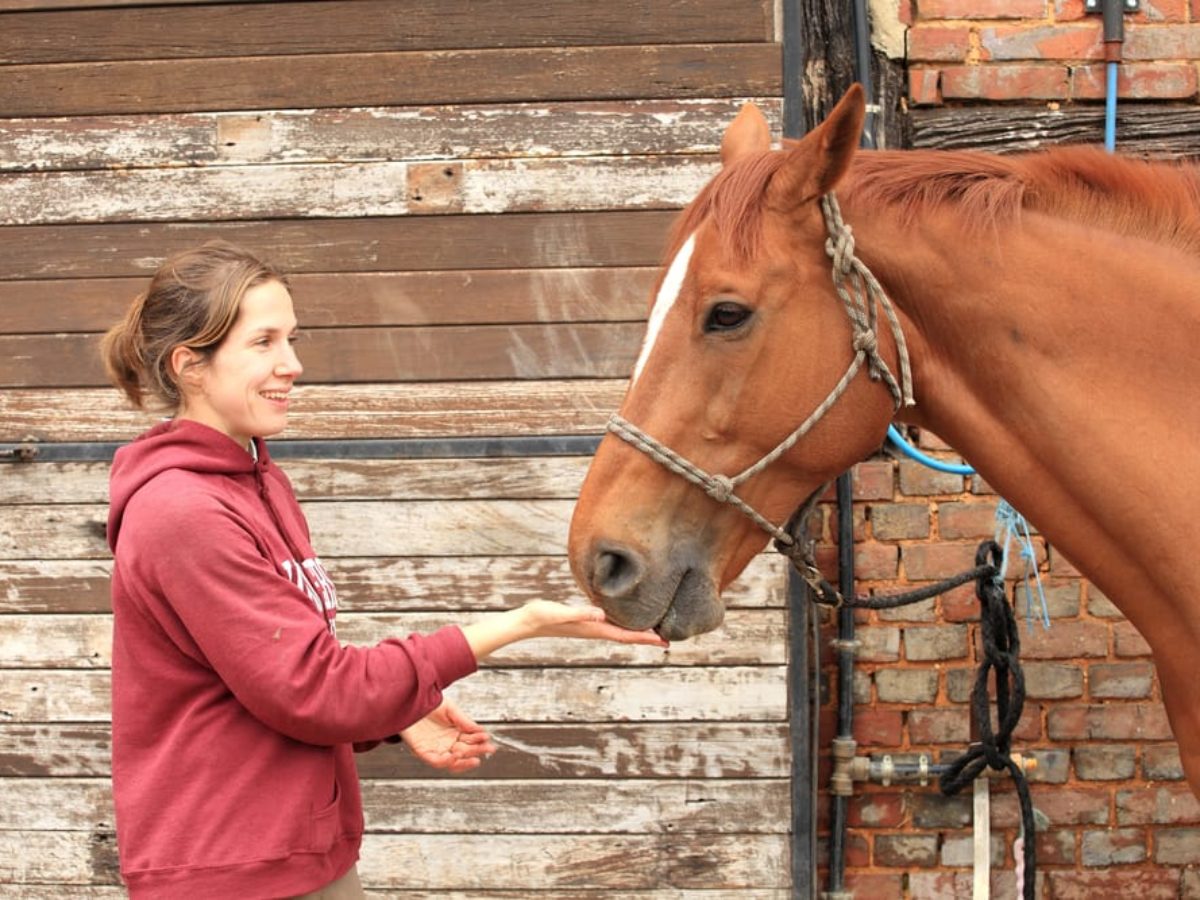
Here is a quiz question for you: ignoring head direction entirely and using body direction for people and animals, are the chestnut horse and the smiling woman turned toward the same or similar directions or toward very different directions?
very different directions

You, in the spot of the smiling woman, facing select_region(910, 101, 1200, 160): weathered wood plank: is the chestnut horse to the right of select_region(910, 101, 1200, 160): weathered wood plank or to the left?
right

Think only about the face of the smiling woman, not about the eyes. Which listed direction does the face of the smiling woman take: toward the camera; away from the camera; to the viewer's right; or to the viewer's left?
to the viewer's right

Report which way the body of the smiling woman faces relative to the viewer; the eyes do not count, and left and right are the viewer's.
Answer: facing to the right of the viewer

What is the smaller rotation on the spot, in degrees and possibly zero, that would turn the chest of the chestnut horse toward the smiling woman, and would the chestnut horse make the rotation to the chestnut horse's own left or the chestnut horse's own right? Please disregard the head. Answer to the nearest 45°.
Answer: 0° — it already faces them

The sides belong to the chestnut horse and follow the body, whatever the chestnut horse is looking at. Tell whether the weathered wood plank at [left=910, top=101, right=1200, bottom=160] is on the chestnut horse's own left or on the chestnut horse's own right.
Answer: on the chestnut horse's own right

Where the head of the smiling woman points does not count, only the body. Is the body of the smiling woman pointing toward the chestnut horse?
yes

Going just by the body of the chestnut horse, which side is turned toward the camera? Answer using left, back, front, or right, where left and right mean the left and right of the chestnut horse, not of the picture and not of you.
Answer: left

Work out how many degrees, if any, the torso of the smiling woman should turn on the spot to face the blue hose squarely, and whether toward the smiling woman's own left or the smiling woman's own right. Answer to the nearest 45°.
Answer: approximately 45° to the smiling woman's own left

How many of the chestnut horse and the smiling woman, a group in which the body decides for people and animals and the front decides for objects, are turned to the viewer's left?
1

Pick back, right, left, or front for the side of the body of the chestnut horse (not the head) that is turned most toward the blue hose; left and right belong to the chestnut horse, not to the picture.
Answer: right
